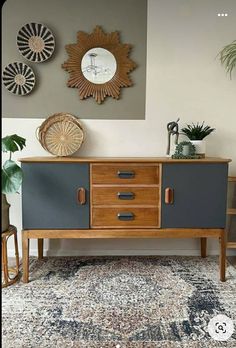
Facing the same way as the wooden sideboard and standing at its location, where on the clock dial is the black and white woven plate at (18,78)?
The black and white woven plate is roughly at 4 o'clock from the wooden sideboard.

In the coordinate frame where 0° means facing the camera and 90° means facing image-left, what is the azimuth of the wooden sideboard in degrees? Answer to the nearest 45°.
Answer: approximately 0°
